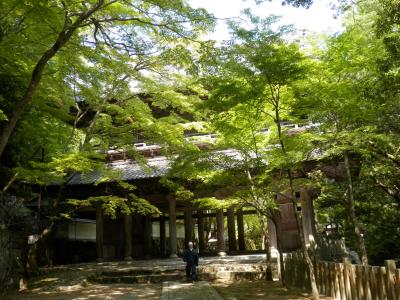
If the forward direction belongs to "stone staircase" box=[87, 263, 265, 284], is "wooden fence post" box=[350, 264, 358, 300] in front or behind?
in front

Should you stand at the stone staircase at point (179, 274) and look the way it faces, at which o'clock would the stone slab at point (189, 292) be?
The stone slab is roughly at 12 o'clock from the stone staircase.

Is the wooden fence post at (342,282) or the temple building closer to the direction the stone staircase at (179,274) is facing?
the wooden fence post

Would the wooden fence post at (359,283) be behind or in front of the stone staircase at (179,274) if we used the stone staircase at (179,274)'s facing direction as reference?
in front

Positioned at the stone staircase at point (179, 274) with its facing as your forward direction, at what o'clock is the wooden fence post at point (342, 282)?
The wooden fence post is roughly at 11 o'clock from the stone staircase.

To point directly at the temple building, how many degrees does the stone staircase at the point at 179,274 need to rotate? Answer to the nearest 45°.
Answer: approximately 180°

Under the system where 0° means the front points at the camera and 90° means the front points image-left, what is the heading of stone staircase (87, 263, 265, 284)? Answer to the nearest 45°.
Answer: approximately 0°
